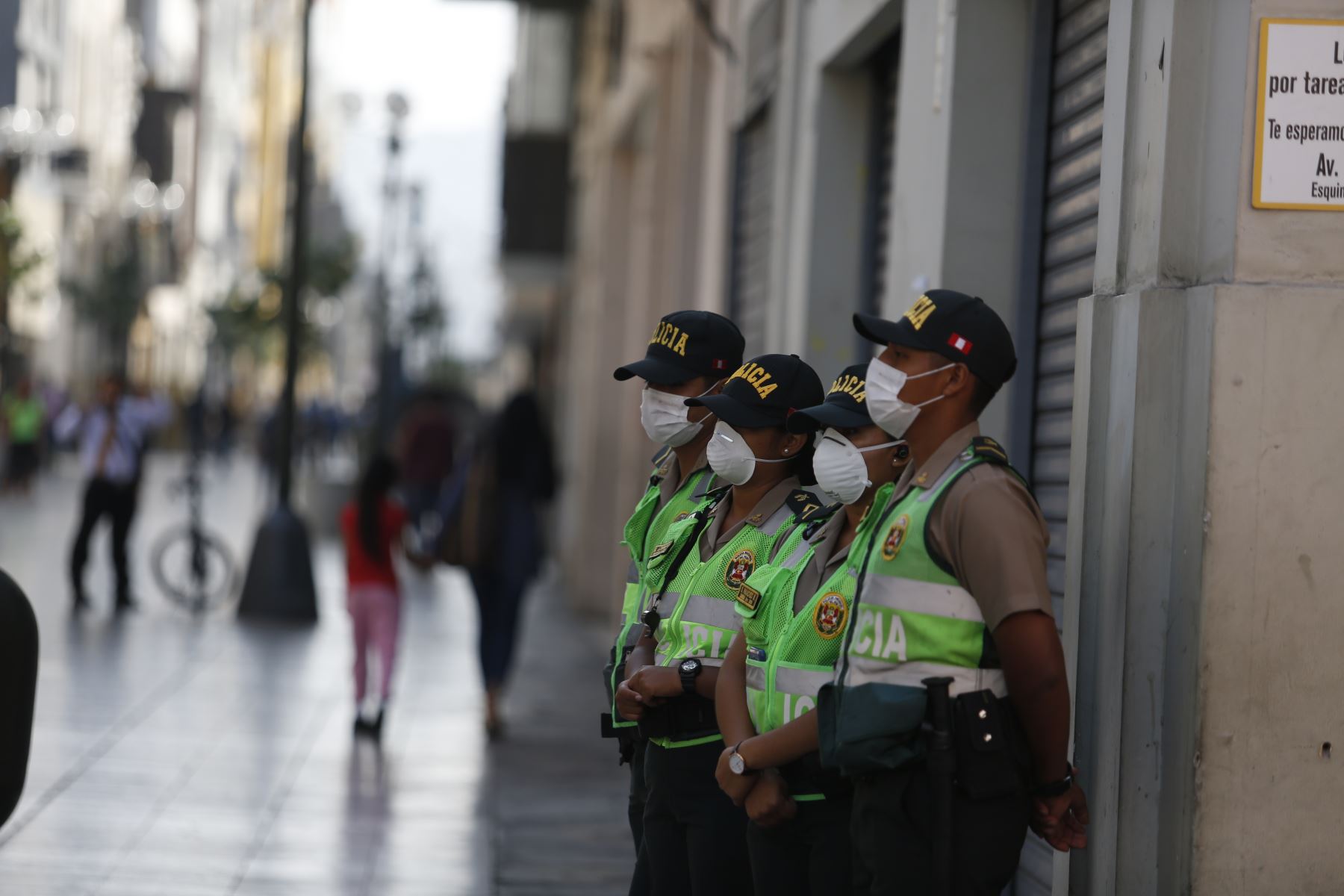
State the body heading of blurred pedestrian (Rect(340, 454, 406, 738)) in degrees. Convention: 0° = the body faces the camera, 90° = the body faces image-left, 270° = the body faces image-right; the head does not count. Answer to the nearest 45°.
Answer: approximately 180°

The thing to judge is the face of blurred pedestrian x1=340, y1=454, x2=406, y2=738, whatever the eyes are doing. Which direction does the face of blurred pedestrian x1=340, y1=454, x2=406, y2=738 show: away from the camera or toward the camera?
away from the camera

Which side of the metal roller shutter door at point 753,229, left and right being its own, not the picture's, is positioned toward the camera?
left

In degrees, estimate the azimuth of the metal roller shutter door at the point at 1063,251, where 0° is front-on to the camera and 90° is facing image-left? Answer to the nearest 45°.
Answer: approximately 90°
